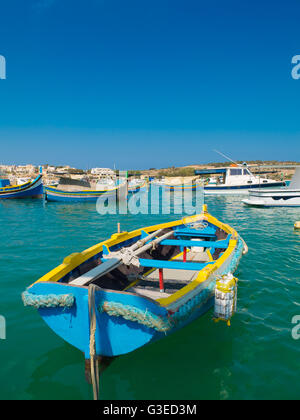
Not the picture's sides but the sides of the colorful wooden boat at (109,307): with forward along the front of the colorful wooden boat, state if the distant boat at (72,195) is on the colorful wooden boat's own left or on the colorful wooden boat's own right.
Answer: on the colorful wooden boat's own left

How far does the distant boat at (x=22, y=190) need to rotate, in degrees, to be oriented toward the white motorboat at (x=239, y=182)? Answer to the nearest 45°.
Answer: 0° — it already faces it

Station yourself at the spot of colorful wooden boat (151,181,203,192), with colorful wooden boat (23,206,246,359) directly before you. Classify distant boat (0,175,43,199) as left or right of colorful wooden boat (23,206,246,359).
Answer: right

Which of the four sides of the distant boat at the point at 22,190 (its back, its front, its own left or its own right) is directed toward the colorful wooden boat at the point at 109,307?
right

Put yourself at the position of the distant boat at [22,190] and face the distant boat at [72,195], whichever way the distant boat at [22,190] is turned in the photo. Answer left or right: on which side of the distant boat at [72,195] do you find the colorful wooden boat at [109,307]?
right

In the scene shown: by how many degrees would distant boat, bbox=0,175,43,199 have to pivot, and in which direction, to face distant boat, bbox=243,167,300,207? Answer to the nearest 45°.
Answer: approximately 45° to its right

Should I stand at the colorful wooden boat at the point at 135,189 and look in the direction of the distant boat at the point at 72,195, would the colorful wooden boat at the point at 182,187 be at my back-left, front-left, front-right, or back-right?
back-left

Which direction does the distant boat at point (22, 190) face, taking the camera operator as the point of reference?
facing to the right of the viewer

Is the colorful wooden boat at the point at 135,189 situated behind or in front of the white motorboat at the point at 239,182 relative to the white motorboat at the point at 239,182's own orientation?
behind
